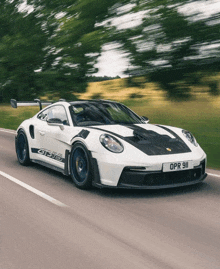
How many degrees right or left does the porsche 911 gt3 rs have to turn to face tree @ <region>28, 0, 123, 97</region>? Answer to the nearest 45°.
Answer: approximately 135° to its left

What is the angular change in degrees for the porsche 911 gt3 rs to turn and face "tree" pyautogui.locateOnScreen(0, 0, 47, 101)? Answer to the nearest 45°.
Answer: approximately 135° to its left

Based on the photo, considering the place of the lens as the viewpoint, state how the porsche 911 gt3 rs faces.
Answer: facing the viewer and to the right of the viewer
